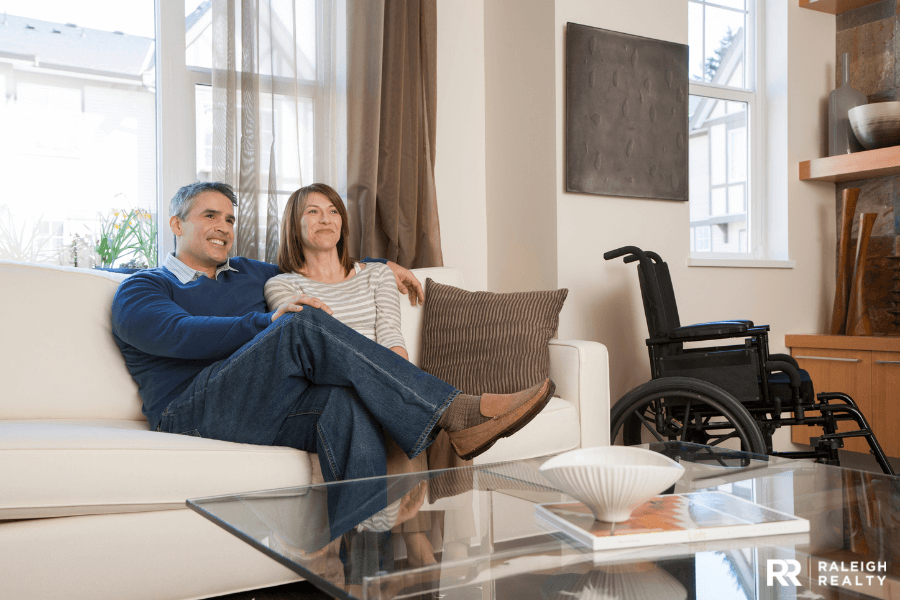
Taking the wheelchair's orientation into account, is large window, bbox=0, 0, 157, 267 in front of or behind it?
behind

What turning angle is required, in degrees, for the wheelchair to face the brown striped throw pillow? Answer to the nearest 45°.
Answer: approximately 135° to its right

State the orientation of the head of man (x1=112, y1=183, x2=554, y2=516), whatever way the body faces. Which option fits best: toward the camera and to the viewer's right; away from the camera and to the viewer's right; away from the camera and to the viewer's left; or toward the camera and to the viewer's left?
toward the camera and to the viewer's right

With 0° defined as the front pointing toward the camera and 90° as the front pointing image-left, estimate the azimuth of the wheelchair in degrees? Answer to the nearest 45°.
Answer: approximately 270°

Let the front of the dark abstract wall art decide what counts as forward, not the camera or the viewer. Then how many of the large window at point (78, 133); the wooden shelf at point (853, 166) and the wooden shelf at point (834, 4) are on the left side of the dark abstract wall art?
2

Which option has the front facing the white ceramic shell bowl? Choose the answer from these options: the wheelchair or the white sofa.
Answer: the white sofa

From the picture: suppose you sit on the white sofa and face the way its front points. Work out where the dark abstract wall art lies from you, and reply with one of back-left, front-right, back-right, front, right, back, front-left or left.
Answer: left

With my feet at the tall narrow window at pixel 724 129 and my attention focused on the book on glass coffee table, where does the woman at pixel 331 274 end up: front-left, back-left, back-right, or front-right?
front-right

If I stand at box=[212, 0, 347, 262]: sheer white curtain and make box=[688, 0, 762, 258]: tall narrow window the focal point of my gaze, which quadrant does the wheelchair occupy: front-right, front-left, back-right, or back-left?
front-right

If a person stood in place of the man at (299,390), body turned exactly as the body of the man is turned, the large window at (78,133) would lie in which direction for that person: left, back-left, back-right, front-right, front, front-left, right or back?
back

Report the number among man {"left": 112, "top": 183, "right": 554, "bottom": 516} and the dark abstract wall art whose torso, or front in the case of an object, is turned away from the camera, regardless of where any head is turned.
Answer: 0

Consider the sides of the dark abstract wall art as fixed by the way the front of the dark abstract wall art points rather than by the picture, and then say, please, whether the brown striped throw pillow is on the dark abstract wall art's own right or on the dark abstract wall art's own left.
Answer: on the dark abstract wall art's own right

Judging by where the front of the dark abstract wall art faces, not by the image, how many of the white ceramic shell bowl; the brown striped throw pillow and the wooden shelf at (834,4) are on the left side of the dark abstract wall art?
1

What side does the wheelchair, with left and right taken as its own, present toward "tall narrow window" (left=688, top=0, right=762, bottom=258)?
left
